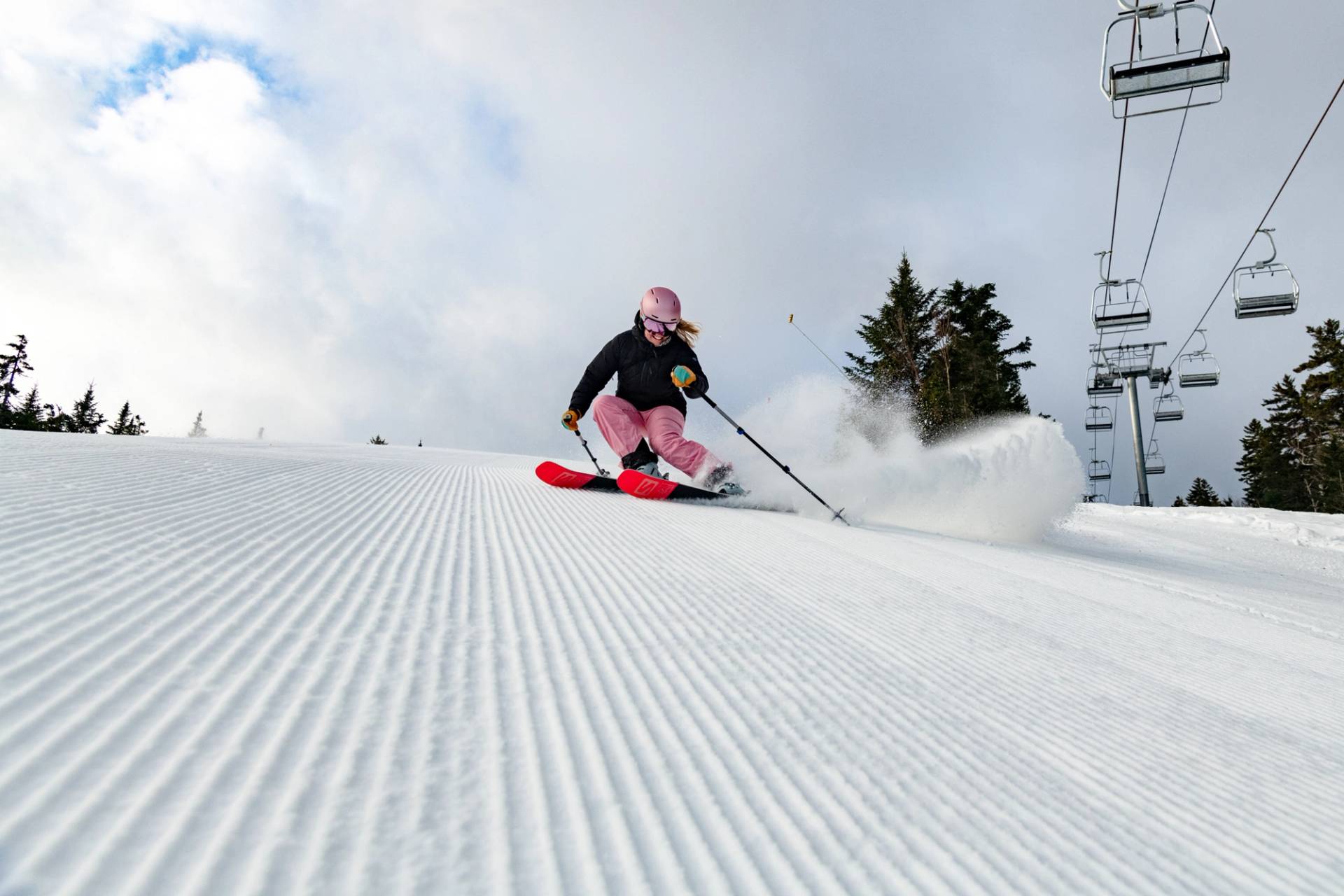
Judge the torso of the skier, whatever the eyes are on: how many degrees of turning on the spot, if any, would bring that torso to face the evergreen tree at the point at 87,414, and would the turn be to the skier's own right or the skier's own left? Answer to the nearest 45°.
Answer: approximately 135° to the skier's own right

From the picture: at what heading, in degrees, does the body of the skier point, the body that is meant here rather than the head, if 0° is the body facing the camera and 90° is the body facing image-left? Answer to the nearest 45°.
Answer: approximately 0°

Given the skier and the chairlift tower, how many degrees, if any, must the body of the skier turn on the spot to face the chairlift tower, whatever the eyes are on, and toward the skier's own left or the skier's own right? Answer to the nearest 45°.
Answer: approximately 135° to the skier's own left

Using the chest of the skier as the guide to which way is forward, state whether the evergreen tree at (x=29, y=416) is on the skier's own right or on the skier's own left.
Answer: on the skier's own right

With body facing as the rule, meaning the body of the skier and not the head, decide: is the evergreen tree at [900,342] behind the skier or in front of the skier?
behind

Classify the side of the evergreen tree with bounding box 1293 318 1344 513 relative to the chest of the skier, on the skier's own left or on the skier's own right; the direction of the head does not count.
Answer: on the skier's own left
